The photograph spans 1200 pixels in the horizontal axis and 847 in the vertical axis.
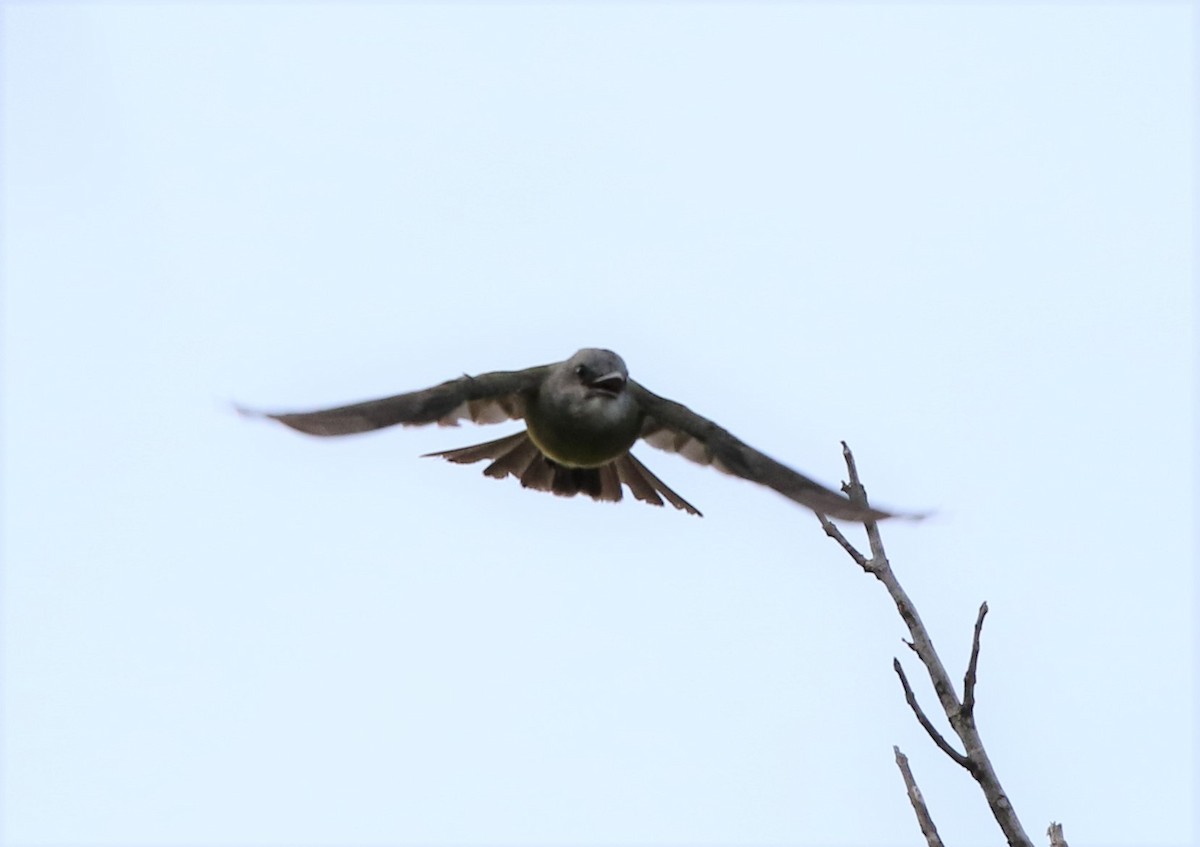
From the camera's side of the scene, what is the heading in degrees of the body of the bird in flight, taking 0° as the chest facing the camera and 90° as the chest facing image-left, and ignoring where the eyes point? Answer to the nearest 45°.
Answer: approximately 0°
